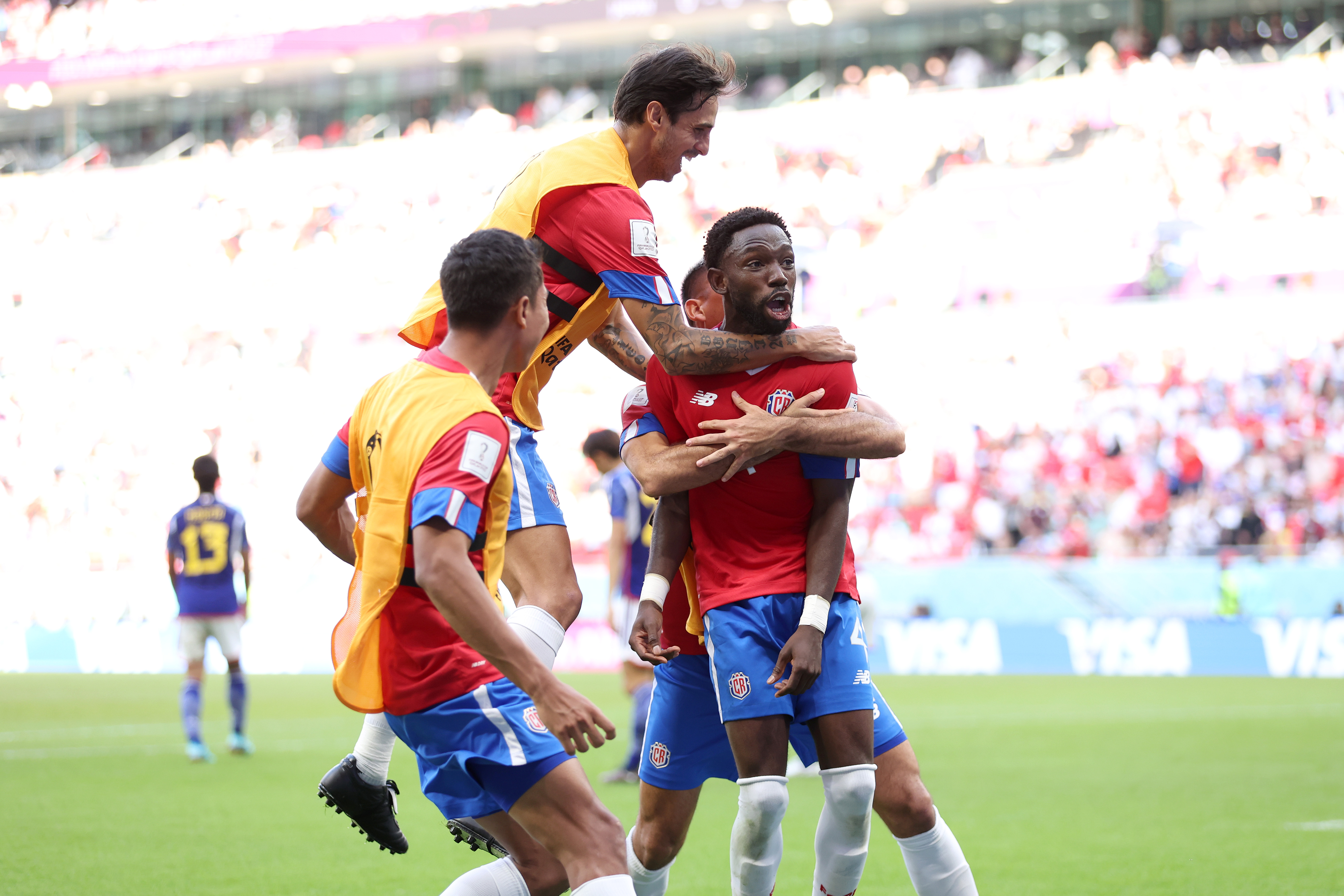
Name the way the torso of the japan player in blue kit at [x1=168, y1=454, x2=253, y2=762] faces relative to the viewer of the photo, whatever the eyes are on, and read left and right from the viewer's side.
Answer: facing away from the viewer

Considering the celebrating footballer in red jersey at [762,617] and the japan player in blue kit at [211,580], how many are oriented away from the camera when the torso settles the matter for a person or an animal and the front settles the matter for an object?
1

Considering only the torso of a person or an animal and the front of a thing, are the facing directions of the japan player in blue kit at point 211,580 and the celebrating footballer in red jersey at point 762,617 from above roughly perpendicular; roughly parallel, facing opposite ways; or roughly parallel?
roughly parallel, facing opposite ways

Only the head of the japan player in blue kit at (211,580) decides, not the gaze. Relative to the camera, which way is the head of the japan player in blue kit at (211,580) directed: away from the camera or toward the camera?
away from the camera

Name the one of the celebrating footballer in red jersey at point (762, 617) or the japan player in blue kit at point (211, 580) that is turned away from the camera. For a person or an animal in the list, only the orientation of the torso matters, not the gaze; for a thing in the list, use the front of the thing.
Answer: the japan player in blue kit

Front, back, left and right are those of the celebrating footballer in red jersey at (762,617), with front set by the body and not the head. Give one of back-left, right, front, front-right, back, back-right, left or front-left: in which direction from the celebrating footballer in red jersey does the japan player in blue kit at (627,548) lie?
back

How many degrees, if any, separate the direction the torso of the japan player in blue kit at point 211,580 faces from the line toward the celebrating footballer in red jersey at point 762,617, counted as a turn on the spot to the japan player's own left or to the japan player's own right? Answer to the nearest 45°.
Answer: approximately 180°

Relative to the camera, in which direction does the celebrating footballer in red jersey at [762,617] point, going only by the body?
toward the camera

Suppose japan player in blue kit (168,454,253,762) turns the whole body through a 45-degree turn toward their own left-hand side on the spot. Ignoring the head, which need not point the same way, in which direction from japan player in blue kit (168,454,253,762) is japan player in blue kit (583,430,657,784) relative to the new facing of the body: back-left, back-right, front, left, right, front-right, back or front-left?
back

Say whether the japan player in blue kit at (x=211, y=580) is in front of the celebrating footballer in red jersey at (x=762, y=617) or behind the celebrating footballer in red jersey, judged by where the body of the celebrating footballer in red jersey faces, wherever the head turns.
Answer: behind
